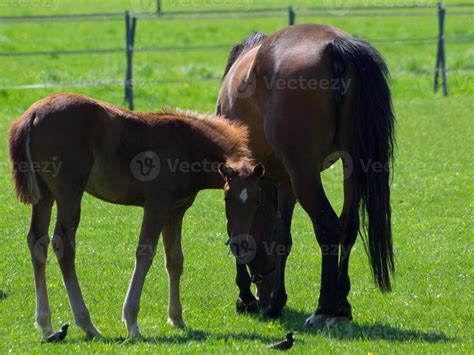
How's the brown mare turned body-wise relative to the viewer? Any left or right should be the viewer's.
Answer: facing away from the viewer and to the left of the viewer

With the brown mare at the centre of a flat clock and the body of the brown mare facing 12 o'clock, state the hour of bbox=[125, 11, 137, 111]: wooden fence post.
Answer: The wooden fence post is roughly at 1 o'clock from the brown mare.

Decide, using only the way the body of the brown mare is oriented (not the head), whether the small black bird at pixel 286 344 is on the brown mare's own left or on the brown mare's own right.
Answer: on the brown mare's own left

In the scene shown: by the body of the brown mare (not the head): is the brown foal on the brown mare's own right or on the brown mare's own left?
on the brown mare's own left

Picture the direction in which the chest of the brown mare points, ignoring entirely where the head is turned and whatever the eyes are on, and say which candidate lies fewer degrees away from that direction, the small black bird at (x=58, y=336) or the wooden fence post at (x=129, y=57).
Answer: the wooden fence post

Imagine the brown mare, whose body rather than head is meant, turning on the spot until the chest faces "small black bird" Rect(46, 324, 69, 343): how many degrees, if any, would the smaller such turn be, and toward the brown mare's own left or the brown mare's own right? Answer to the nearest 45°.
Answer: approximately 90° to the brown mare's own left

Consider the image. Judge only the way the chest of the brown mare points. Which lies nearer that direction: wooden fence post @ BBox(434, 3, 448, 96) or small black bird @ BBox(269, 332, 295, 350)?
the wooden fence post

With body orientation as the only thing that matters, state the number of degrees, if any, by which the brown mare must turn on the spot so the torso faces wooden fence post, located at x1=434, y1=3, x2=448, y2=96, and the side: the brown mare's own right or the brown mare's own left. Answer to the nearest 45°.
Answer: approximately 45° to the brown mare's own right

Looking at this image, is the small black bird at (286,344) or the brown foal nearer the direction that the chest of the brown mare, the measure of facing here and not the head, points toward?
the brown foal
